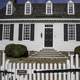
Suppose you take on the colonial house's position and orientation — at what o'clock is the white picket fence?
The white picket fence is roughly at 12 o'clock from the colonial house.

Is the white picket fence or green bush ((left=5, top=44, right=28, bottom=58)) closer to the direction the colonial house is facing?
the white picket fence

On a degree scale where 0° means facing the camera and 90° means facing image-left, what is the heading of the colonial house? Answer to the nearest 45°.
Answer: approximately 0°
